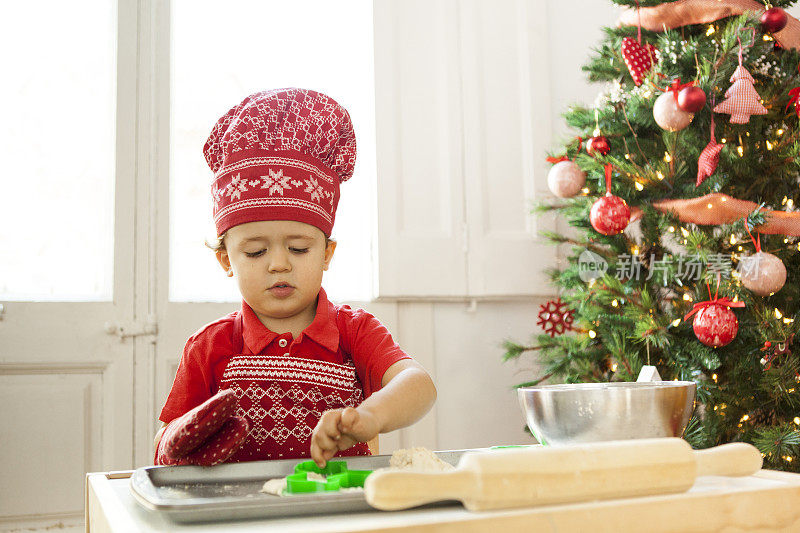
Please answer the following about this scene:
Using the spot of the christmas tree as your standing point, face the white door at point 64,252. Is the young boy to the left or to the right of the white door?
left

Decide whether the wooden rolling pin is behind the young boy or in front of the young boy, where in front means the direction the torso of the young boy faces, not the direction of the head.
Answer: in front

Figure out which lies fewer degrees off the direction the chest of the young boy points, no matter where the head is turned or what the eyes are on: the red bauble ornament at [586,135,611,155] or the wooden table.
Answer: the wooden table

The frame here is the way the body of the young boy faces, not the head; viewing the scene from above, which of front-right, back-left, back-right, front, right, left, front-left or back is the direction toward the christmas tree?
back-left

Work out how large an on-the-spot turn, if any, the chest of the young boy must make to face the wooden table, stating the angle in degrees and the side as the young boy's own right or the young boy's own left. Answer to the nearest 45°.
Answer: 0° — they already face it

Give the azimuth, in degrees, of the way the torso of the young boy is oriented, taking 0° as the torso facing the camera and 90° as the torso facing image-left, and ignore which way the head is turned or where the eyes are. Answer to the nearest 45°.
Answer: approximately 0°
